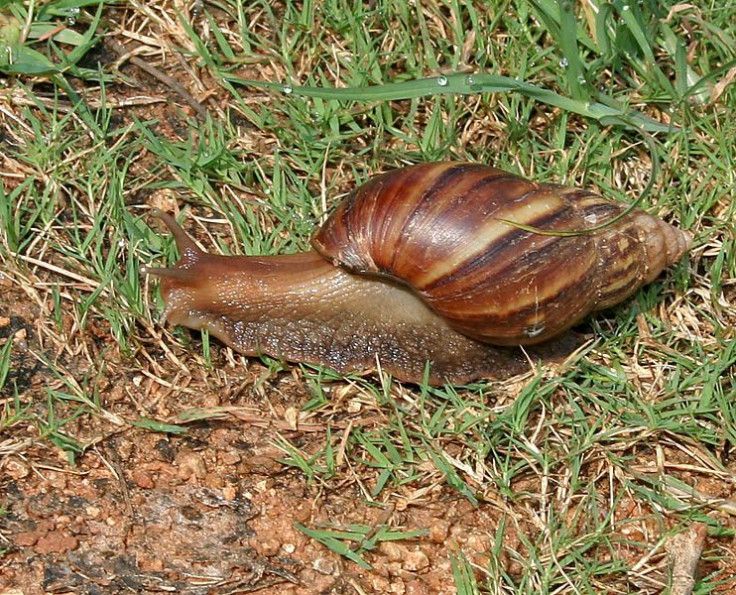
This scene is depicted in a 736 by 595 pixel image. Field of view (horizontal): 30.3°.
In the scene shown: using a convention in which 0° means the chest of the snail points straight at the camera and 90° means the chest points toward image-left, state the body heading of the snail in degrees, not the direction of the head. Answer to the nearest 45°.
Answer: approximately 90°

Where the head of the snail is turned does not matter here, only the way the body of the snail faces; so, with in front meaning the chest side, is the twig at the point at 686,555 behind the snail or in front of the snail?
behind
